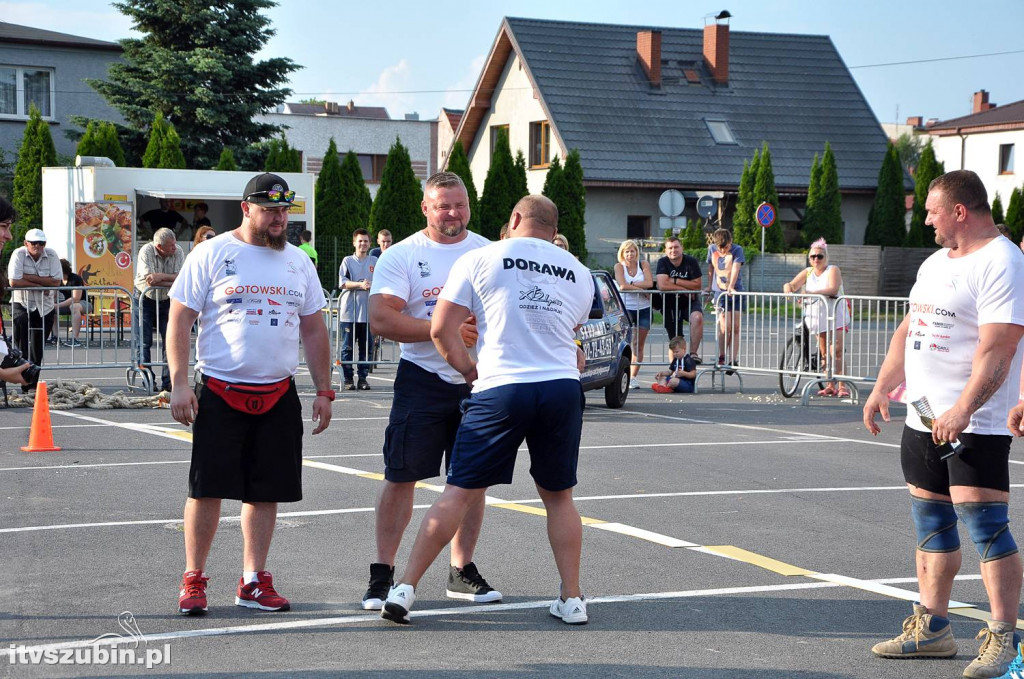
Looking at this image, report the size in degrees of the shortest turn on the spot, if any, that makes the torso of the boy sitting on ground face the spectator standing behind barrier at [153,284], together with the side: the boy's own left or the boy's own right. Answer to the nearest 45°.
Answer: approximately 45° to the boy's own right

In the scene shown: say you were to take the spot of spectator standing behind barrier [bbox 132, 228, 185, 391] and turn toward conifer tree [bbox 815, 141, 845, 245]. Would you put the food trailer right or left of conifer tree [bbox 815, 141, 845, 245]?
left

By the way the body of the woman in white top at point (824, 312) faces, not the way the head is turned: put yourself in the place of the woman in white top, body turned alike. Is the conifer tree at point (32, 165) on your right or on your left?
on your right

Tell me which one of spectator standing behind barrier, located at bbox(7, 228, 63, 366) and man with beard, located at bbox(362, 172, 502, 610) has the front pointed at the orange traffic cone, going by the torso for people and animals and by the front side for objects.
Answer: the spectator standing behind barrier

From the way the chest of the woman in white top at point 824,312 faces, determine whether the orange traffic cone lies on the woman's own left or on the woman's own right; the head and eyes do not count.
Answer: on the woman's own right

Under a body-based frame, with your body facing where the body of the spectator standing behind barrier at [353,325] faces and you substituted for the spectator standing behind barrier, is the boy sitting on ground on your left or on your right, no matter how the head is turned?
on your left

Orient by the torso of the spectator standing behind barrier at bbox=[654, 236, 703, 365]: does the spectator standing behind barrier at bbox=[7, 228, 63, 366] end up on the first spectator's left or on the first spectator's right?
on the first spectator's right

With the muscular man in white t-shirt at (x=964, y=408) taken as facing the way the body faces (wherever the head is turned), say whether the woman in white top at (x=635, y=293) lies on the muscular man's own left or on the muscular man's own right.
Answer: on the muscular man's own right
